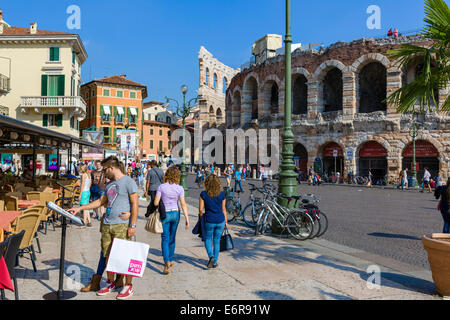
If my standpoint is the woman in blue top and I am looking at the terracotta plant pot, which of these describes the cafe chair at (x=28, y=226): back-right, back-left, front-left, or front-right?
back-right

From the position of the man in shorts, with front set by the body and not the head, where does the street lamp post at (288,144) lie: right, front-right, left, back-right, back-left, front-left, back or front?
back

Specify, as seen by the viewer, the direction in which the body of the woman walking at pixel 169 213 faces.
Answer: away from the camera

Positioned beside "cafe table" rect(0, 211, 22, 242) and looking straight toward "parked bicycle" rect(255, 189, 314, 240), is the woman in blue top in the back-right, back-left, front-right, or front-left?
front-right

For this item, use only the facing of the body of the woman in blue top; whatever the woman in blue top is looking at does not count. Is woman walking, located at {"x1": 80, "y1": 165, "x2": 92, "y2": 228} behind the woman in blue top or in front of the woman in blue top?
in front

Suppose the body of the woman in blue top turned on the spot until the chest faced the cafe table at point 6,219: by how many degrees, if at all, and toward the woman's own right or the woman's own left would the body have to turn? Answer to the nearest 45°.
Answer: approximately 90° to the woman's own left

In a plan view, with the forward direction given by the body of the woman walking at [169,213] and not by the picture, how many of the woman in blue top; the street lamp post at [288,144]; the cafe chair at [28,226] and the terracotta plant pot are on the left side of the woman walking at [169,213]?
1

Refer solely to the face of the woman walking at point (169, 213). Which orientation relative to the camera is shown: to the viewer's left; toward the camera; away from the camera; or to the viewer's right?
away from the camera

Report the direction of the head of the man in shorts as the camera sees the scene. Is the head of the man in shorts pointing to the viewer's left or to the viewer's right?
to the viewer's left

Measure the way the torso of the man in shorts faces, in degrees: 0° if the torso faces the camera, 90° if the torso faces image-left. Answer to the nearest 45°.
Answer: approximately 45°

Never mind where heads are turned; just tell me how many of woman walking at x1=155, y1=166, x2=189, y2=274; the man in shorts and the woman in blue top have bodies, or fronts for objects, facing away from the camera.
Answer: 2

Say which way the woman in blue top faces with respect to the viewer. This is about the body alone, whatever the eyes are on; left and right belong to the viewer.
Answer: facing away from the viewer

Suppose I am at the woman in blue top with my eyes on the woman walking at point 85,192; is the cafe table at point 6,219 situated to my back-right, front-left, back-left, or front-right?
front-left

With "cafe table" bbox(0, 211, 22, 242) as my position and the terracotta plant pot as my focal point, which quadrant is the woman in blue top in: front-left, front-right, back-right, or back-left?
front-left

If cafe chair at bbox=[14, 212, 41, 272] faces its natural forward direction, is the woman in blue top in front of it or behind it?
behind
